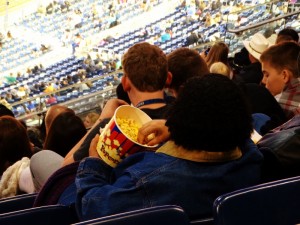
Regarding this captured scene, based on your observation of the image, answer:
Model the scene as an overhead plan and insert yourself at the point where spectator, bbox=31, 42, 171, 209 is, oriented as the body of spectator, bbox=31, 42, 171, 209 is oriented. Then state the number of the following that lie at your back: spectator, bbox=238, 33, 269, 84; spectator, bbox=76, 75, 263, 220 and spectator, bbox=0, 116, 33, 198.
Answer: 1

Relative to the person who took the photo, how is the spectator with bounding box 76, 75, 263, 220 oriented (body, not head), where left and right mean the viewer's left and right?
facing away from the viewer

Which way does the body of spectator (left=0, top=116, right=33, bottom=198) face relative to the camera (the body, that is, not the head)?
away from the camera

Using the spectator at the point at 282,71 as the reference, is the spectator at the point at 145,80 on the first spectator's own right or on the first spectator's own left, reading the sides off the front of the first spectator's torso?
on the first spectator's own left

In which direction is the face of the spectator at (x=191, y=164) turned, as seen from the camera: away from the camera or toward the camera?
away from the camera

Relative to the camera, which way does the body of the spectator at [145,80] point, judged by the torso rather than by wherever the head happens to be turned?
away from the camera

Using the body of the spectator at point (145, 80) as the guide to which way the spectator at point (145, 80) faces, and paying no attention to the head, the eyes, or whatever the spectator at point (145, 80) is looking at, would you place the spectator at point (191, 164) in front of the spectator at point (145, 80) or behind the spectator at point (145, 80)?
behind

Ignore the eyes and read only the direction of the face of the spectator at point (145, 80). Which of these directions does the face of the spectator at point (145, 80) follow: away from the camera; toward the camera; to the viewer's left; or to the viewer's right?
away from the camera

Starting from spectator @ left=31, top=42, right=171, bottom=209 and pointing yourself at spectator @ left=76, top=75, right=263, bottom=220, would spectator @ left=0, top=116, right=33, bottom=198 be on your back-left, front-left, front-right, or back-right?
back-right

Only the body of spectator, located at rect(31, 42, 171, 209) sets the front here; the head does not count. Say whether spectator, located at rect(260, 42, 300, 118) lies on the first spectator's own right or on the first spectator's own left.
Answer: on the first spectator's own right

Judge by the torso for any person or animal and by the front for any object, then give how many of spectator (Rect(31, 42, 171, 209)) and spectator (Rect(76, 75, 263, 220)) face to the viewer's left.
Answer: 0

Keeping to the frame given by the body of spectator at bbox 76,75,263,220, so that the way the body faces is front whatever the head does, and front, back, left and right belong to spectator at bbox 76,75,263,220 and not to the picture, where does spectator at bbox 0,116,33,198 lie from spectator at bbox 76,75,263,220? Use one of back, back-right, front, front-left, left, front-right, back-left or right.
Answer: front-left

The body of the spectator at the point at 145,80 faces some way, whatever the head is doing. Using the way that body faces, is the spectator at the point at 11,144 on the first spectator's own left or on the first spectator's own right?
on the first spectator's own left

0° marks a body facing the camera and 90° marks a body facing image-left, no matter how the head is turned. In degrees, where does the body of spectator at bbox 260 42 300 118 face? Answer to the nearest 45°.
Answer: approximately 90°
